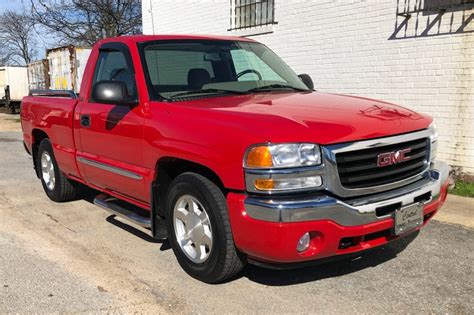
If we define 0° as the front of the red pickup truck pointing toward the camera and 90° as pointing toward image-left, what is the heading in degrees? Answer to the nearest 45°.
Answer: approximately 315°

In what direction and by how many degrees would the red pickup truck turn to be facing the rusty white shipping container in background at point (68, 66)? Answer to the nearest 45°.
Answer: approximately 180°

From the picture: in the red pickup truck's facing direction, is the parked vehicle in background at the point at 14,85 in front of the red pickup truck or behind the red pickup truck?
behind

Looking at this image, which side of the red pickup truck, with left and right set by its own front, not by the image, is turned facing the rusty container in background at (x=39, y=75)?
back
